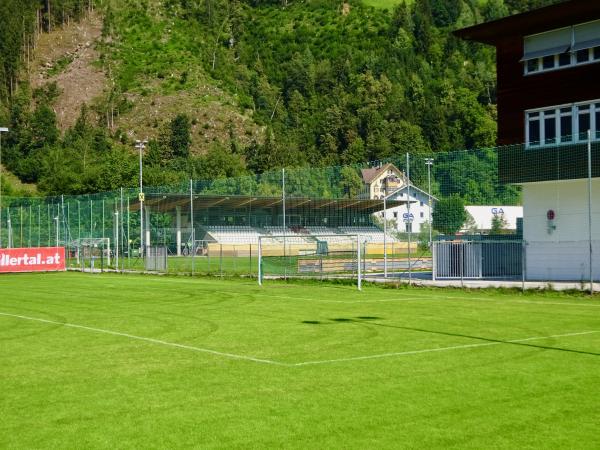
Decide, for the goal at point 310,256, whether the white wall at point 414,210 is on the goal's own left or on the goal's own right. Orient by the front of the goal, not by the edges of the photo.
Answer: on the goal's own left

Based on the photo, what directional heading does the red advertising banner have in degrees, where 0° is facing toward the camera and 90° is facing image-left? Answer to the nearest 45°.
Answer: approximately 0°

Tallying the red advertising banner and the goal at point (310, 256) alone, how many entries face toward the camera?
2

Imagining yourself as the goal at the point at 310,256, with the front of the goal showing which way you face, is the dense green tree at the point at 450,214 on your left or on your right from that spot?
on your left

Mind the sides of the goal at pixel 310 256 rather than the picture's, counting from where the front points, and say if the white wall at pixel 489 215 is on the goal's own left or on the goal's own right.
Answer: on the goal's own left

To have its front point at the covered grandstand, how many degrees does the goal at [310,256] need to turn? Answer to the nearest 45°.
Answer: approximately 135° to its right

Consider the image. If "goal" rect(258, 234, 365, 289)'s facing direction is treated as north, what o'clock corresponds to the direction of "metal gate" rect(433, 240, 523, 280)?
The metal gate is roughly at 10 o'clock from the goal.

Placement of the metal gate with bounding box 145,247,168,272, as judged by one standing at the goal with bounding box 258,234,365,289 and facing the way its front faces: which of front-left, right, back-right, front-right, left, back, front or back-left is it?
back-right

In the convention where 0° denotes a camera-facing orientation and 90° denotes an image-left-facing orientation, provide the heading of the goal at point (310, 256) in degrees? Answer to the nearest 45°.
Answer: approximately 0°
